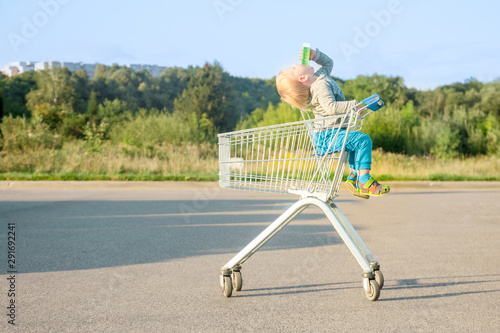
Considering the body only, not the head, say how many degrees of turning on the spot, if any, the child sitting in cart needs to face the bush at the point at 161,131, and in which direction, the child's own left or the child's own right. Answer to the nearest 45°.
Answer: approximately 135° to the child's own left

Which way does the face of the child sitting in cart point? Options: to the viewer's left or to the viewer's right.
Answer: to the viewer's right

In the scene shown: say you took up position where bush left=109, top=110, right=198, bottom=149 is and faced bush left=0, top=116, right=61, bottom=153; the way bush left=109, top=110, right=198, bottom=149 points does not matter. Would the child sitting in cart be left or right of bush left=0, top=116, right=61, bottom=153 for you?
left

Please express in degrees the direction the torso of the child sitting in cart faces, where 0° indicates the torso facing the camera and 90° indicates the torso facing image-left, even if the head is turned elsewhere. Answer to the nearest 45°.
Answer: approximately 270°

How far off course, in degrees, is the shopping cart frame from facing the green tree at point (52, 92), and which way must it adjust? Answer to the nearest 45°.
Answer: approximately 45° to its right

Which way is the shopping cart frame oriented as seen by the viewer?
to the viewer's left

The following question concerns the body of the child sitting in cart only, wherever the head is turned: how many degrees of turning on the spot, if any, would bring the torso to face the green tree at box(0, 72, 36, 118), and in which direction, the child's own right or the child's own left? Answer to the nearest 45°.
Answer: approximately 135° to the child's own left
